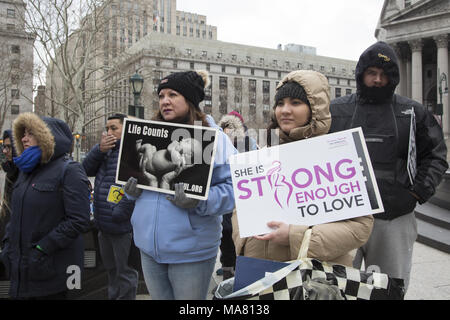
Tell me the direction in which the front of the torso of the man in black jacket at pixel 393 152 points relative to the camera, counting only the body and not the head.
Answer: toward the camera

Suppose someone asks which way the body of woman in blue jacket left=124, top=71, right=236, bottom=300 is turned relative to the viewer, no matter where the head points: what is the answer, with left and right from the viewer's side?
facing the viewer and to the left of the viewer

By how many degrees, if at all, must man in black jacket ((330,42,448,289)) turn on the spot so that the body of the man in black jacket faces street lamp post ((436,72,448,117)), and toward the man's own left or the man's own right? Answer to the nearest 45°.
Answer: approximately 180°

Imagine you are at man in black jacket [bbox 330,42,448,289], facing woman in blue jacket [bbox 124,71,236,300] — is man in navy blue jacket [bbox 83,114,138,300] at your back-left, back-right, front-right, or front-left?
front-right

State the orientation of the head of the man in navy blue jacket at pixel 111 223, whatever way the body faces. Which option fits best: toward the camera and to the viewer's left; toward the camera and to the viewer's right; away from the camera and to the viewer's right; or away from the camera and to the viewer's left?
toward the camera and to the viewer's left

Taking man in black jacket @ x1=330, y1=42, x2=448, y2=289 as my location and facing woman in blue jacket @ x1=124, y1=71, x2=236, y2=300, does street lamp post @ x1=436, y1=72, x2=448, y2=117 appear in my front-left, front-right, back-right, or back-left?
back-right

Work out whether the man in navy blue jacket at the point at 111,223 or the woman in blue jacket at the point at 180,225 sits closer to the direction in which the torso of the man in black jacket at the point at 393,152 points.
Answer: the woman in blue jacket

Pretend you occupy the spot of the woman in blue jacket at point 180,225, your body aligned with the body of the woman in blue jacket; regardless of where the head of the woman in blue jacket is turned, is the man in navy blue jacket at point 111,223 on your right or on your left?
on your right

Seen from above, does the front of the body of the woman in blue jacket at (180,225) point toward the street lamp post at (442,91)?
no

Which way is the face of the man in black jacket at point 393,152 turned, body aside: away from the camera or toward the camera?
toward the camera

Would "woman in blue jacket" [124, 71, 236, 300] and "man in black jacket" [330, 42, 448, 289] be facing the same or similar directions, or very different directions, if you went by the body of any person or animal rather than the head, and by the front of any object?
same or similar directions

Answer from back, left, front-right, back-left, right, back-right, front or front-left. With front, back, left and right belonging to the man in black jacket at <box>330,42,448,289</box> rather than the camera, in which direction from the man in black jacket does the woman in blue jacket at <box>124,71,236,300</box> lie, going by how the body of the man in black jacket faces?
front-right

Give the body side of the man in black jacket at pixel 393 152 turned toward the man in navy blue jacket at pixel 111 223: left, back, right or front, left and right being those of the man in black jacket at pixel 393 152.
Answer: right
